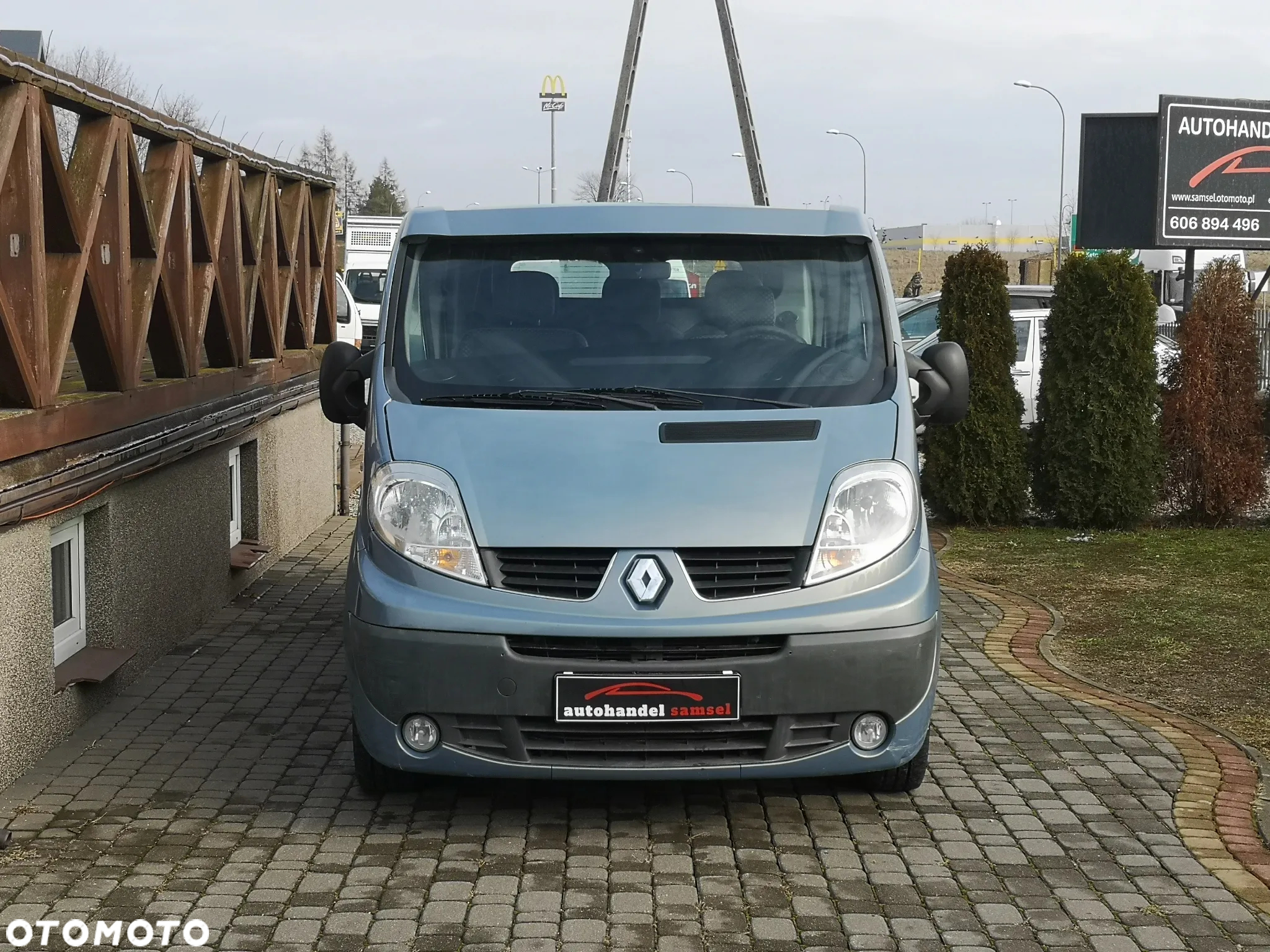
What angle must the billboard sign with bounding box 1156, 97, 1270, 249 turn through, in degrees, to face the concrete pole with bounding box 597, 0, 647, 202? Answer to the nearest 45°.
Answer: approximately 135° to its right

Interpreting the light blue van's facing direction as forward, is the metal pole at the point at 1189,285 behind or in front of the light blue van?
behind

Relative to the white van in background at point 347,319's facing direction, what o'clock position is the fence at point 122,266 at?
The fence is roughly at 3 o'clock from the white van in background.

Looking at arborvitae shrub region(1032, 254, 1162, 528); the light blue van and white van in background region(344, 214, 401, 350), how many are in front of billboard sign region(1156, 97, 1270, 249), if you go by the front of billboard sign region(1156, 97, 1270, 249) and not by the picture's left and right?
2
